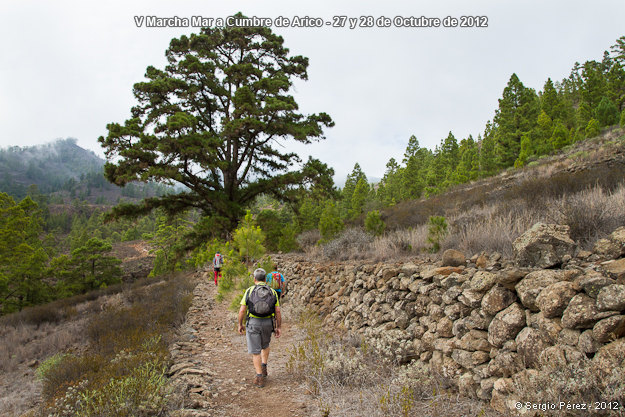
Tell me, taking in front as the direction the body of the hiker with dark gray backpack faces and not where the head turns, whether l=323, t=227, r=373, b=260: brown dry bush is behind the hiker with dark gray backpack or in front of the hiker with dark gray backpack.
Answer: in front

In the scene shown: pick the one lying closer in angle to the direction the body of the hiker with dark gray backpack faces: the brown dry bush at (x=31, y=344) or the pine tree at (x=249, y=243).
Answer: the pine tree

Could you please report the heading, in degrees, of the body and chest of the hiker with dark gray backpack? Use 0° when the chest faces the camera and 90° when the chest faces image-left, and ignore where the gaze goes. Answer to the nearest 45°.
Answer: approximately 180°

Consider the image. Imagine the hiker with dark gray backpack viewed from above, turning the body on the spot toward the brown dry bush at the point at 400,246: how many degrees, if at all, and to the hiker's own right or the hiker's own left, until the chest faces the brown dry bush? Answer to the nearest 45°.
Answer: approximately 45° to the hiker's own right

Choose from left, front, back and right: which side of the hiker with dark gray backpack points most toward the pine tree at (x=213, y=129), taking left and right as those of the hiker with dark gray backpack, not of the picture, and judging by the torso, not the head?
front

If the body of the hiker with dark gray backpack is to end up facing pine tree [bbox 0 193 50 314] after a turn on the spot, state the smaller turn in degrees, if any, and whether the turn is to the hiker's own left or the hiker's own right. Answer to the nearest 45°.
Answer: approximately 45° to the hiker's own left

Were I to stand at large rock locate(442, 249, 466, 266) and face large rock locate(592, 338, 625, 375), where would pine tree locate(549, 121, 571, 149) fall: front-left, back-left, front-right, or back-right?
back-left

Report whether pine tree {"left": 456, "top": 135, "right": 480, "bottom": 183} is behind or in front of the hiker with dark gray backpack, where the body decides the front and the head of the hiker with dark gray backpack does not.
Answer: in front
